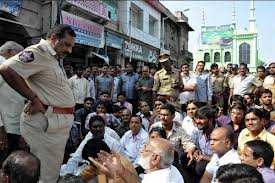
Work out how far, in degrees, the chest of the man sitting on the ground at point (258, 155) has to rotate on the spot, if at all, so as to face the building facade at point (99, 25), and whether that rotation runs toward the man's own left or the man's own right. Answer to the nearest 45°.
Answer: approximately 45° to the man's own right

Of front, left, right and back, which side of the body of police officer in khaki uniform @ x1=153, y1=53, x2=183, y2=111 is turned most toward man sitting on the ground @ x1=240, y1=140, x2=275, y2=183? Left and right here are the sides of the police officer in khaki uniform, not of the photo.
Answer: front

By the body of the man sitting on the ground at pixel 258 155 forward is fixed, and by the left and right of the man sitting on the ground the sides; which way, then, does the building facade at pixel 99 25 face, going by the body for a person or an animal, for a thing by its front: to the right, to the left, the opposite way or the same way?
the opposite way

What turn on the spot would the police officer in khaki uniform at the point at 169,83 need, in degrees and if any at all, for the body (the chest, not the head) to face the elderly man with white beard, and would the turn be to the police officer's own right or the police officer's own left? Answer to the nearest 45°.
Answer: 0° — they already face them

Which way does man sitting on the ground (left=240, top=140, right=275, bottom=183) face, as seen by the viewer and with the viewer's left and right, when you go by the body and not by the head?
facing to the left of the viewer

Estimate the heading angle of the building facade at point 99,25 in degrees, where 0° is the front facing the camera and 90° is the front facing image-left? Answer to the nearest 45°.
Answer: approximately 315°

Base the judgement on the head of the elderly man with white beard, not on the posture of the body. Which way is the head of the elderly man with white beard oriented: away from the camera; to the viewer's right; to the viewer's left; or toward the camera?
to the viewer's left

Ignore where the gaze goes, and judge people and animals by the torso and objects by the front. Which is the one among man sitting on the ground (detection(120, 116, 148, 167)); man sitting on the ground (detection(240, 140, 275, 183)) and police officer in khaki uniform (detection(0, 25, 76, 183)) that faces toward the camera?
man sitting on the ground (detection(120, 116, 148, 167))

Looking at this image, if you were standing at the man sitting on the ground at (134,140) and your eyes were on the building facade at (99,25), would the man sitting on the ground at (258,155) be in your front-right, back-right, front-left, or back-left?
back-right

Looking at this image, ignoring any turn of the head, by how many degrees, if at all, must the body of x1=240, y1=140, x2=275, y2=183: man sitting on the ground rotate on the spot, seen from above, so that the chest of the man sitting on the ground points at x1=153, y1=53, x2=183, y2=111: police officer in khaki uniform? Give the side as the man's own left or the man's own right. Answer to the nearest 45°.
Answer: approximately 45° to the man's own right

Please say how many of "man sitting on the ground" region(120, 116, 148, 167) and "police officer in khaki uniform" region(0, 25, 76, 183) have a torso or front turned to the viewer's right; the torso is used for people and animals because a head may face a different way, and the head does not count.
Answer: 1

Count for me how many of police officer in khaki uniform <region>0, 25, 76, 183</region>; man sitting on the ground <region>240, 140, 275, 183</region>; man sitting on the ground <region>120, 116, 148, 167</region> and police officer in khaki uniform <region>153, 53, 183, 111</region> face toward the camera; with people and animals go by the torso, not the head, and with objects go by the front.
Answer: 2

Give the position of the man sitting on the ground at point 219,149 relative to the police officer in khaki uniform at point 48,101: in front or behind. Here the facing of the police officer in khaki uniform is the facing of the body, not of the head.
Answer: in front

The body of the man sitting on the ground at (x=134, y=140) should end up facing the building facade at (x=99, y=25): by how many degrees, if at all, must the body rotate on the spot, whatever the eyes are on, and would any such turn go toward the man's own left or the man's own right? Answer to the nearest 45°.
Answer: approximately 180°
